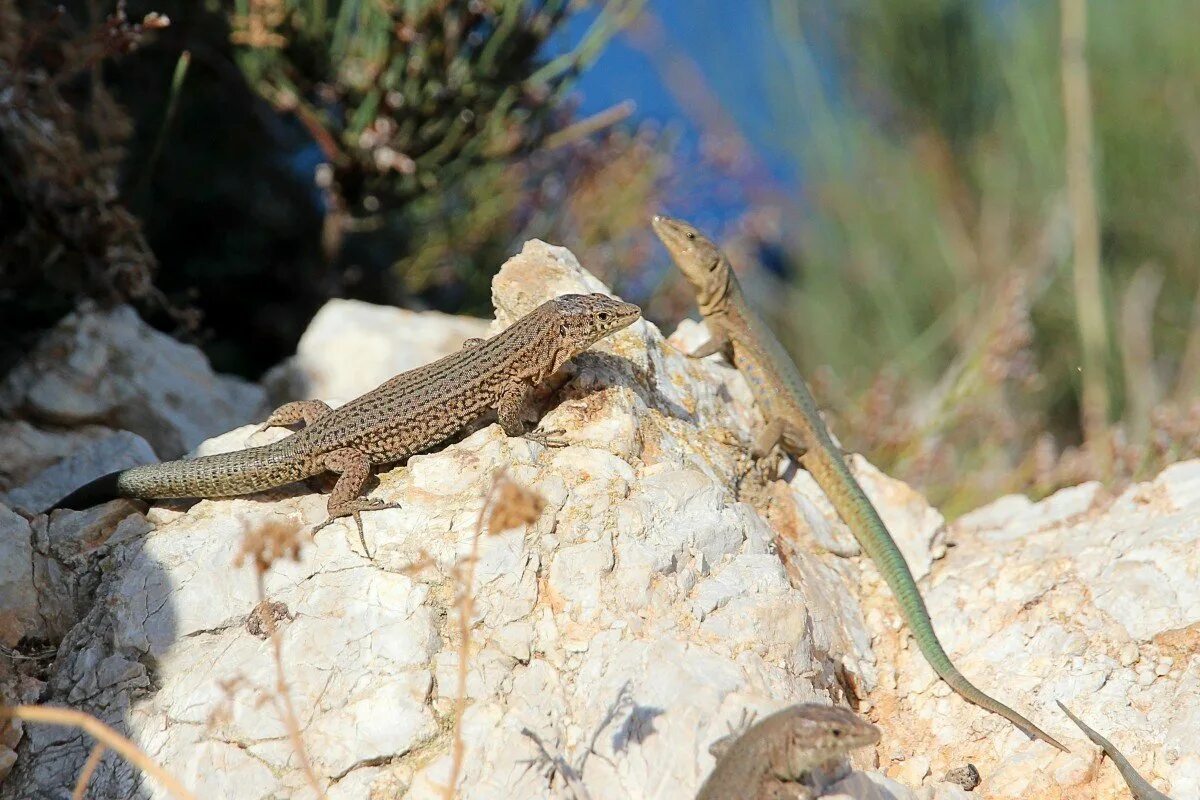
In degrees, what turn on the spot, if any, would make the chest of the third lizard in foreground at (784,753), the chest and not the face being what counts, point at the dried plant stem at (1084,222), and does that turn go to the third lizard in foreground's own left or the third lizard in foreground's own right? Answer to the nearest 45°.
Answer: approximately 45° to the third lizard in foreground's own left

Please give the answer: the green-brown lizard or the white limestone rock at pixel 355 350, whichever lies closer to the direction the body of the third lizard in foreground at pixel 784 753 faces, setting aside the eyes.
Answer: the green-brown lizard

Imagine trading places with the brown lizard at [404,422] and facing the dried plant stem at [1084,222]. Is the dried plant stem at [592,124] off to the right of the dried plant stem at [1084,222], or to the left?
left

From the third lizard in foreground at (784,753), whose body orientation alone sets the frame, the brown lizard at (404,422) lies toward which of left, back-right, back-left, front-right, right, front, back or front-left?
back-left

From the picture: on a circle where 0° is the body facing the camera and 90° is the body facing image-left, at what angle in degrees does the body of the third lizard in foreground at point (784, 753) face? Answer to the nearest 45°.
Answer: approximately 270°

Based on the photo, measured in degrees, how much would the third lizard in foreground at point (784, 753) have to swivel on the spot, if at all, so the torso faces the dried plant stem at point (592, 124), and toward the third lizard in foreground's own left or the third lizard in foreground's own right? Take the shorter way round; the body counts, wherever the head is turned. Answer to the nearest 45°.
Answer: approximately 90° to the third lizard in foreground's own left

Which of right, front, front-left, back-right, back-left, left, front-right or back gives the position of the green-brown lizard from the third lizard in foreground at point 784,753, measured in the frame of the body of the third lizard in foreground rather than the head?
left
